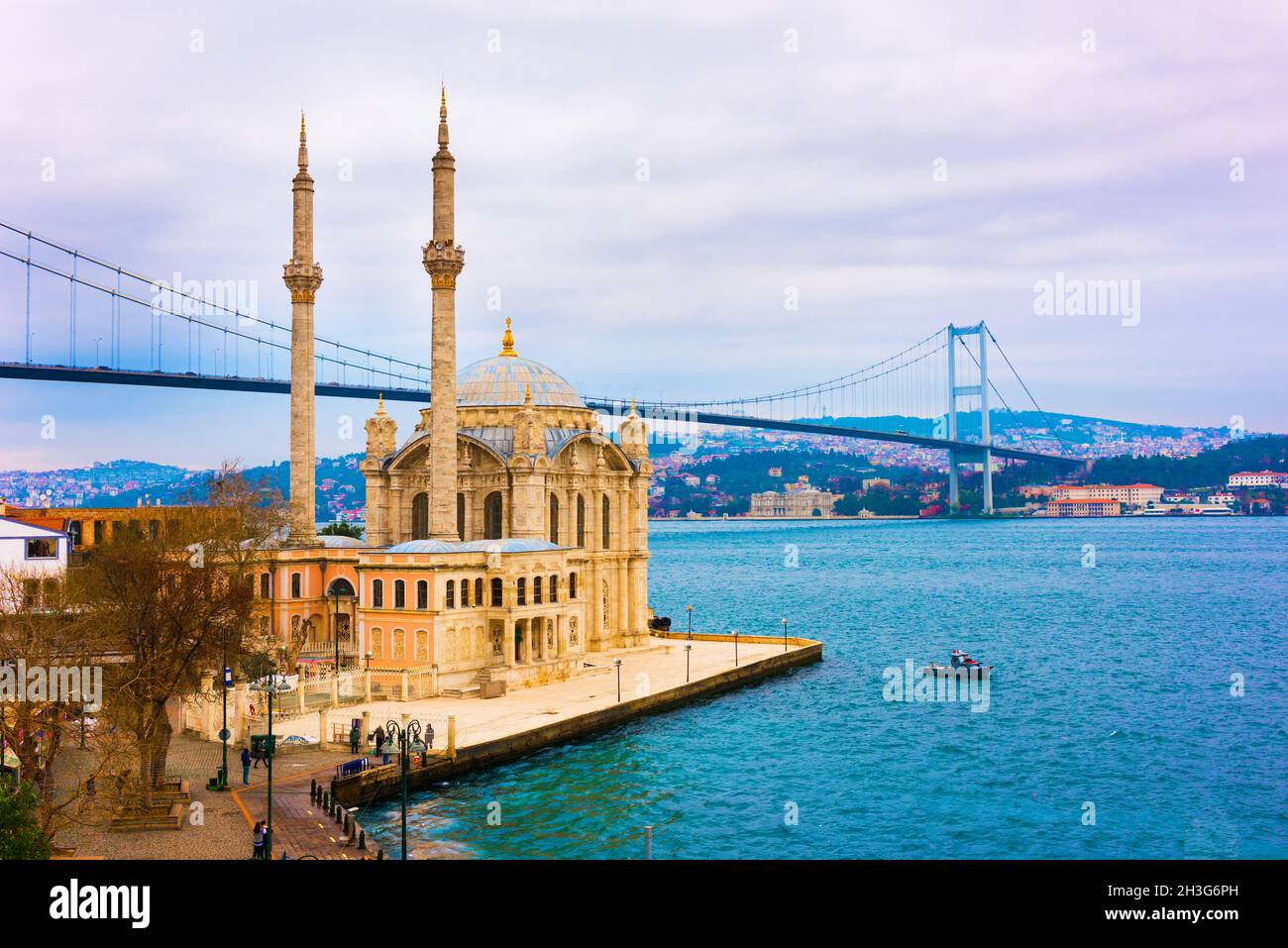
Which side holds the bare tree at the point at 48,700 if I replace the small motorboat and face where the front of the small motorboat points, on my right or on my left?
on my right

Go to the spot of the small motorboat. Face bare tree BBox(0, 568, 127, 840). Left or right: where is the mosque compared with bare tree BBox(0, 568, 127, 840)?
right

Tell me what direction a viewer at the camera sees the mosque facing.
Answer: facing the viewer and to the left of the viewer

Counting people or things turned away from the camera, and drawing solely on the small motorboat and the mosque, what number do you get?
0

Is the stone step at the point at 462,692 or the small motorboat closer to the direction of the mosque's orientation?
the stone step

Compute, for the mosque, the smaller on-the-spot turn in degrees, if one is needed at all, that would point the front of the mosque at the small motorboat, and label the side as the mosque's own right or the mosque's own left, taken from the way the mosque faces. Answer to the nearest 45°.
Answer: approximately 135° to the mosque's own left

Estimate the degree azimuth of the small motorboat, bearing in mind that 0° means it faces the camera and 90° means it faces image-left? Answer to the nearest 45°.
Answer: approximately 90°

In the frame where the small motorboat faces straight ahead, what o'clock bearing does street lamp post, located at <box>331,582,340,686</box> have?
The street lamp post is roughly at 11 o'clock from the small motorboat.
